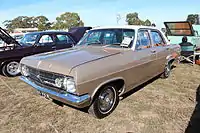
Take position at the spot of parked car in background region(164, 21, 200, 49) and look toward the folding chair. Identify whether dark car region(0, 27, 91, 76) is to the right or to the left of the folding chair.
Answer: right

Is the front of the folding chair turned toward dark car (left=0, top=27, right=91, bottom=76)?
no
